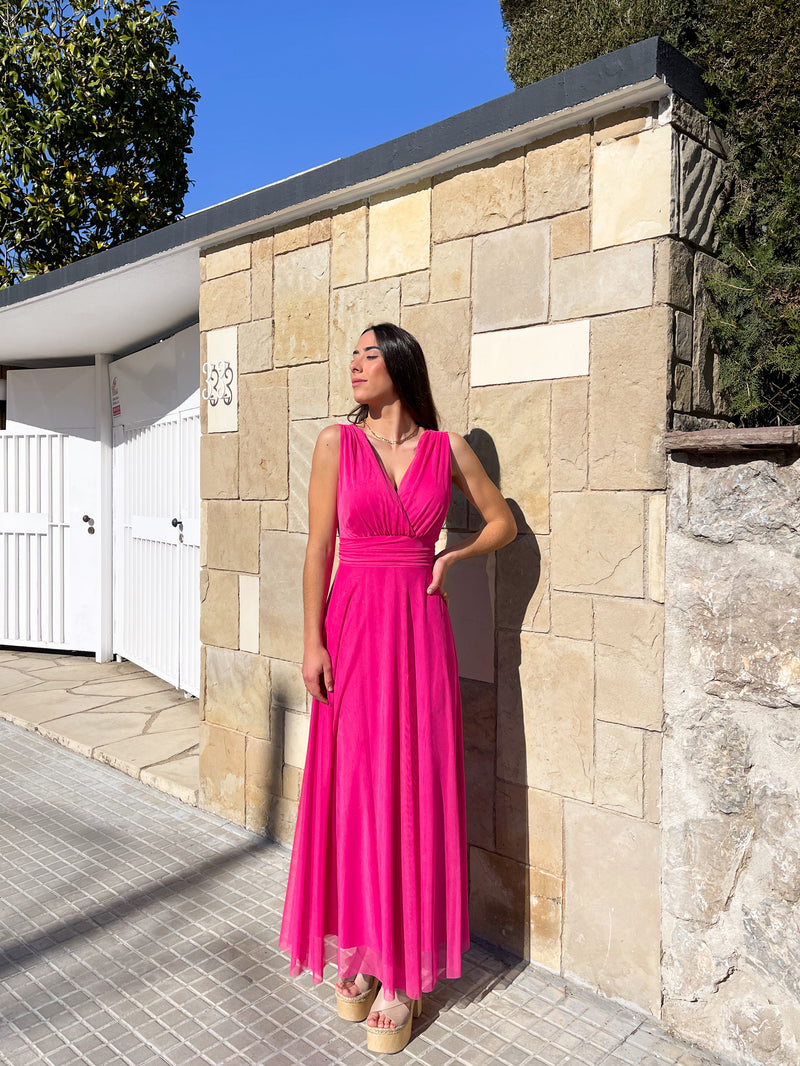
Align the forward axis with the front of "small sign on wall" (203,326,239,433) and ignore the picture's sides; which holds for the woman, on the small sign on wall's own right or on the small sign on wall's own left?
on the small sign on wall's own left

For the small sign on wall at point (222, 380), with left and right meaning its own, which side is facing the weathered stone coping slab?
left

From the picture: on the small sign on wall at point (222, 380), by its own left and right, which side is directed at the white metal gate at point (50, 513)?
right

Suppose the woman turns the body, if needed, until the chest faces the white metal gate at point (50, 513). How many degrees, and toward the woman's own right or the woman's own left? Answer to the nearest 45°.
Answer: approximately 135° to the woman's own right

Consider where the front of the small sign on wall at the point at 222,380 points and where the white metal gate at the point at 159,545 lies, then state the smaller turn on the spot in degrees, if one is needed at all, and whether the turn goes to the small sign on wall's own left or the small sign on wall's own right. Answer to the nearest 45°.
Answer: approximately 135° to the small sign on wall's own right

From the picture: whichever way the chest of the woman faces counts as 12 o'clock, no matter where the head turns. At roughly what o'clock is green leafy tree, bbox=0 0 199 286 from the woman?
The green leafy tree is roughly at 5 o'clock from the woman.

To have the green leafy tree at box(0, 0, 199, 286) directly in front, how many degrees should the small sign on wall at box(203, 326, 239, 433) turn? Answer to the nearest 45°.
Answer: approximately 135° to its right

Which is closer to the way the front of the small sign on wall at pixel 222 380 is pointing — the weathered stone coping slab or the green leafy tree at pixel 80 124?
the weathered stone coping slab

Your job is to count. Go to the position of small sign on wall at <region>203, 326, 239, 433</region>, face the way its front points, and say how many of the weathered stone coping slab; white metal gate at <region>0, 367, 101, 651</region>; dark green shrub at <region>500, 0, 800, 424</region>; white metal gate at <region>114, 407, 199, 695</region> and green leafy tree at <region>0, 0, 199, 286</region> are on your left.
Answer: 2

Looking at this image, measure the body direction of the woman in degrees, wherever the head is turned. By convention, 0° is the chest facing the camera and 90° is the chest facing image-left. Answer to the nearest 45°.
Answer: approximately 0°

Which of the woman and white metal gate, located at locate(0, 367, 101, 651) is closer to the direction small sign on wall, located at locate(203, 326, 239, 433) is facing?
the woman

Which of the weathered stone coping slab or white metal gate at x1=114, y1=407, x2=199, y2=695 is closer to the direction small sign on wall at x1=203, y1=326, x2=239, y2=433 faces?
the weathered stone coping slab
